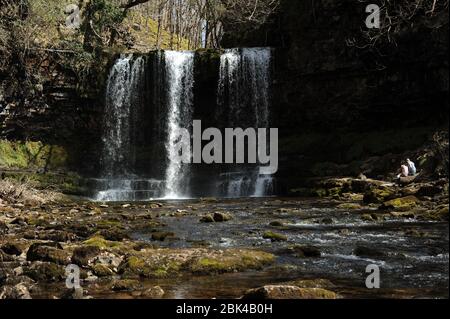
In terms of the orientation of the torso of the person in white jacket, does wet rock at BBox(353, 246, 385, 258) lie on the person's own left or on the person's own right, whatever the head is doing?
on the person's own left

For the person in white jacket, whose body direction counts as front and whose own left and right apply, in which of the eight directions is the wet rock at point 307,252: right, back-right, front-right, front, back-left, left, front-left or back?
left

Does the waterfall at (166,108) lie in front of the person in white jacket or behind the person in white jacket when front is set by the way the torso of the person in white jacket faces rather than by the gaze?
in front

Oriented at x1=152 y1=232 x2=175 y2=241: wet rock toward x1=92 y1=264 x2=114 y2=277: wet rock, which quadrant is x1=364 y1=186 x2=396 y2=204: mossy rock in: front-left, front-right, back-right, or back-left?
back-left

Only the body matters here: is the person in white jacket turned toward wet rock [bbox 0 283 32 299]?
no

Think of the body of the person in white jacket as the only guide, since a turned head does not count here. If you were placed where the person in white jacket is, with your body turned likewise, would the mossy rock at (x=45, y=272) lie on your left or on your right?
on your left

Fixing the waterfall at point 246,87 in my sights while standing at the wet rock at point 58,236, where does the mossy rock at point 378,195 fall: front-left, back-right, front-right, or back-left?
front-right

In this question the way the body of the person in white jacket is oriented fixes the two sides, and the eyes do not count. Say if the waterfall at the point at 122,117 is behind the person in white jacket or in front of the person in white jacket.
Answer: in front

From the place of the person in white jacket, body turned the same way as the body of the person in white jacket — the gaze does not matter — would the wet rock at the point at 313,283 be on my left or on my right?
on my left

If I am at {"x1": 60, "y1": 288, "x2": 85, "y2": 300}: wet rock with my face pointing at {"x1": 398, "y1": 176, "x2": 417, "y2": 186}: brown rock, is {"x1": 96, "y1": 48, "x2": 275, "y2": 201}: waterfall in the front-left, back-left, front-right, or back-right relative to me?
front-left

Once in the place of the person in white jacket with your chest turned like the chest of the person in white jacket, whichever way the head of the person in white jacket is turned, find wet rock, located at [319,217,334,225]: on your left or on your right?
on your left

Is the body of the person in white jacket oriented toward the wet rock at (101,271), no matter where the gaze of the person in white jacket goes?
no

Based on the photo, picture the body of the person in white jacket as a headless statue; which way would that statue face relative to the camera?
to the viewer's left

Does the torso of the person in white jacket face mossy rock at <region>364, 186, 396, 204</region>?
no
